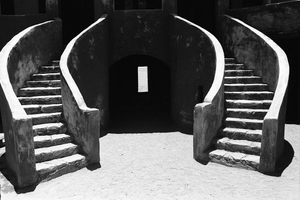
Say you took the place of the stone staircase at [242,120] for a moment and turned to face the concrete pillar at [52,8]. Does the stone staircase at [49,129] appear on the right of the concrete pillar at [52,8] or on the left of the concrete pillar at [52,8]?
left

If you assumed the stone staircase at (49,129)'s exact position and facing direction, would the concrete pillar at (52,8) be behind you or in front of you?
behind

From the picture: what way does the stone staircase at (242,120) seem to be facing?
toward the camera

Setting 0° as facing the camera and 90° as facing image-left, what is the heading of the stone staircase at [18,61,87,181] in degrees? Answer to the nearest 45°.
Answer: approximately 0°

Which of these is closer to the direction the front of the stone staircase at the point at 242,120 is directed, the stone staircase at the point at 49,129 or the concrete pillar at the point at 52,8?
the stone staircase

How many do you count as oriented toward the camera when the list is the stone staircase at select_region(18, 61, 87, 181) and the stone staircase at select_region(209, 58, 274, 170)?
2

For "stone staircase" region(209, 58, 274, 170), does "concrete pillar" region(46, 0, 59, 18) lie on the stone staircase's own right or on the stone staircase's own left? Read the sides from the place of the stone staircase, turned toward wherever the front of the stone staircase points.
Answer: on the stone staircase's own right

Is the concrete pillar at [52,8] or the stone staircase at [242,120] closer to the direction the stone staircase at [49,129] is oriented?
the stone staircase
